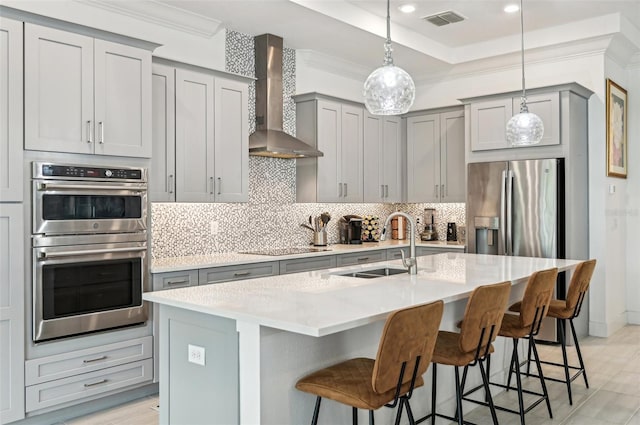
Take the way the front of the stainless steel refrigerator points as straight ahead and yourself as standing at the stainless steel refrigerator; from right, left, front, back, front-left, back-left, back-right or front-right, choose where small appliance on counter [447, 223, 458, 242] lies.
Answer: right

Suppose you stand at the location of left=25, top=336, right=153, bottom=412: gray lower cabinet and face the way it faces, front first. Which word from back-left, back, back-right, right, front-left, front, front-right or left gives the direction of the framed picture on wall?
front-left

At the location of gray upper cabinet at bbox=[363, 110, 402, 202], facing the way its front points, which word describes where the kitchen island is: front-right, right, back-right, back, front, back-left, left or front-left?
front-right

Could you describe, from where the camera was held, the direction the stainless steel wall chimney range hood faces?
facing the viewer and to the right of the viewer

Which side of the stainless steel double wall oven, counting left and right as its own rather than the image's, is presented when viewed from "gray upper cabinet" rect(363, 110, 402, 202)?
left

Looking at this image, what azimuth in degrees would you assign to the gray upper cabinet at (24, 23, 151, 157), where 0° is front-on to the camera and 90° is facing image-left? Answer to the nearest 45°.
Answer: approximately 315°

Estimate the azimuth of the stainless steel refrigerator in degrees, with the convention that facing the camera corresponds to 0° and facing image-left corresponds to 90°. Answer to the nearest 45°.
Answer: approximately 45°

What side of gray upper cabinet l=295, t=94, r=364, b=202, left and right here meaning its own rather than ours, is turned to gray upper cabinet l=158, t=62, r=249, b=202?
right

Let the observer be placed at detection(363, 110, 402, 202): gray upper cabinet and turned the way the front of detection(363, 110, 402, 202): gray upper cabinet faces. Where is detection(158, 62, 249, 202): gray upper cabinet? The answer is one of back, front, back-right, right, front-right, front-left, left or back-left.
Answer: right

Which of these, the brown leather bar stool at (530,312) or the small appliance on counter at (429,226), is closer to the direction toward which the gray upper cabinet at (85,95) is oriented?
the brown leather bar stool

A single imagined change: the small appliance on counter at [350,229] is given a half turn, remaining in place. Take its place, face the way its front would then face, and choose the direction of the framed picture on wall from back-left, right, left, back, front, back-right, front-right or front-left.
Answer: back-right

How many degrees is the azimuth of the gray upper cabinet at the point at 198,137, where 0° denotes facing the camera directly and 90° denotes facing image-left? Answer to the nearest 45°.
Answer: approximately 315°

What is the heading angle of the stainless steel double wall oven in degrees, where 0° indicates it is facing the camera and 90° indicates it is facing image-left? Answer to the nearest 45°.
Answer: approximately 315°

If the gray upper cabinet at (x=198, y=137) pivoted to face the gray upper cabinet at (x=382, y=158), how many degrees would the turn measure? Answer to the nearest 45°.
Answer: approximately 90° to its left

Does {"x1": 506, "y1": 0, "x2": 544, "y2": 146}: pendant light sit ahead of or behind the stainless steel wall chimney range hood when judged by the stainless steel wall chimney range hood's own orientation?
ahead
